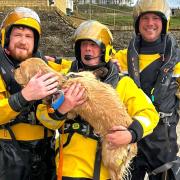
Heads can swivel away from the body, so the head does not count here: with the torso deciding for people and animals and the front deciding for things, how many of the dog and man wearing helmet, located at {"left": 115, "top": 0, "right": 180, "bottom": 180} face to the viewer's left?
1

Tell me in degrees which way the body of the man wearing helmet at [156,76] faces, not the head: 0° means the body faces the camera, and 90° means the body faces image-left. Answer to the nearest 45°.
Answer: approximately 0°

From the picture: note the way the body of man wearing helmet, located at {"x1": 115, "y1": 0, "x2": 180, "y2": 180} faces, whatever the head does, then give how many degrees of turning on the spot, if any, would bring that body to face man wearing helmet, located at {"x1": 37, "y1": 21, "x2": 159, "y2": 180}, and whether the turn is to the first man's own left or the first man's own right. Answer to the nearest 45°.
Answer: approximately 45° to the first man's own right

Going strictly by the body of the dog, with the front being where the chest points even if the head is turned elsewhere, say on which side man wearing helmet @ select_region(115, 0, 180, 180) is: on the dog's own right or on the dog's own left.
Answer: on the dog's own right

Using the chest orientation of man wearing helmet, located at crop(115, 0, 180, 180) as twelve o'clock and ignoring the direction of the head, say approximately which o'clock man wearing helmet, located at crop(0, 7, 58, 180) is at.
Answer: man wearing helmet, located at crop(0, 7, 58, 180) is roughly at 2 o'clock from man wearing helmet, located at crop(115, 0, 180, 180).

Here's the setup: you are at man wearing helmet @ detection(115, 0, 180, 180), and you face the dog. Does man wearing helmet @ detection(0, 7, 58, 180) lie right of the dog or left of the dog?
right

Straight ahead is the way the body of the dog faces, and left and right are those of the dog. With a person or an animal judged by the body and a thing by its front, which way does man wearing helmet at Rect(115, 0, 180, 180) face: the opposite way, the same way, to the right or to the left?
to the left

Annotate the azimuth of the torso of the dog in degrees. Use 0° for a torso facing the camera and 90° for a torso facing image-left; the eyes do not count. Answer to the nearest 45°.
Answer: approximately 90°
